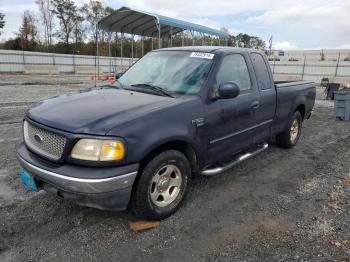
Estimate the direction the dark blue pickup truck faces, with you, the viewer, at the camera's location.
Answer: facing the viewer and to the left of the viewer
